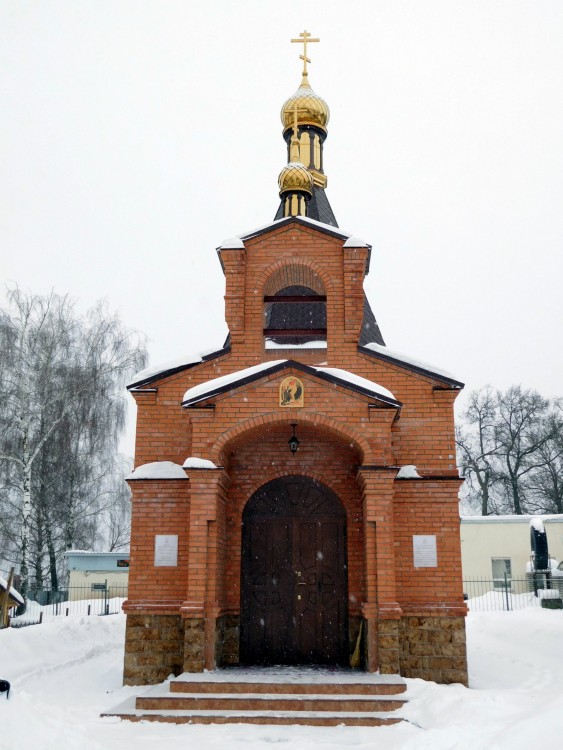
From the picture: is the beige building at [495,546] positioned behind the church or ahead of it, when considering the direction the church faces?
behind

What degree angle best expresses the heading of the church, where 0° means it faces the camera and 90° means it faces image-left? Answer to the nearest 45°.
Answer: approximately 0°

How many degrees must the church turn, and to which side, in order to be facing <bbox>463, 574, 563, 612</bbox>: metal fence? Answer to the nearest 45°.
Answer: approximately 135° to its left
